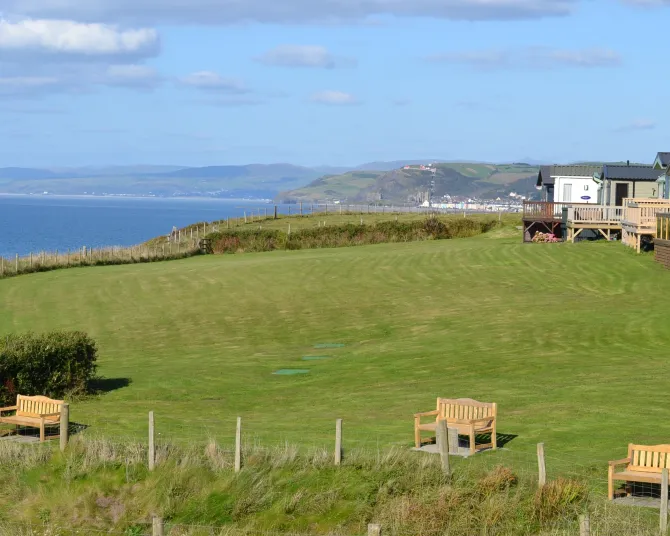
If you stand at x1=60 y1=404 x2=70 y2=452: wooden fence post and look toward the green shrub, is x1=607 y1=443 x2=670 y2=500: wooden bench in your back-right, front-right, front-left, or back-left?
back-right

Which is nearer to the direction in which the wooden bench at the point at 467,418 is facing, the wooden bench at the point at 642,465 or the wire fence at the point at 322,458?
the wire fence

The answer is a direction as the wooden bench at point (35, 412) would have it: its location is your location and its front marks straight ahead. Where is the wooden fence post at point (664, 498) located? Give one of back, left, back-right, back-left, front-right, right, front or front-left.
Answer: left

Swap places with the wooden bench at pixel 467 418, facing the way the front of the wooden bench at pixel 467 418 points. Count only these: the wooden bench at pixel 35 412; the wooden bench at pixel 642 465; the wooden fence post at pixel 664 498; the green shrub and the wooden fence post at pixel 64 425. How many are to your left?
2

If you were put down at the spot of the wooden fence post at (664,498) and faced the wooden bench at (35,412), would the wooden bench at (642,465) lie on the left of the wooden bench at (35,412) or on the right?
right

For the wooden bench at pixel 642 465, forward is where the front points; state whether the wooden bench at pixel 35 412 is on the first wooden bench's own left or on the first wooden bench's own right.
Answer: on the first wooden bench's own right

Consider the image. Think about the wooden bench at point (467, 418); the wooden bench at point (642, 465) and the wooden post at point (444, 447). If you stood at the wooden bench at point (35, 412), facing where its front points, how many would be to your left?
3

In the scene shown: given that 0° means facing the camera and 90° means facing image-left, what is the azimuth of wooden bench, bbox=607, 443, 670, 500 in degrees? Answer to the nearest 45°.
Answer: approximately 45°
